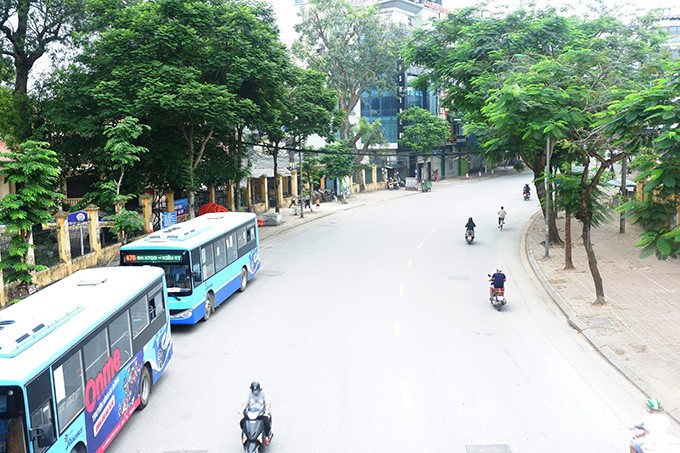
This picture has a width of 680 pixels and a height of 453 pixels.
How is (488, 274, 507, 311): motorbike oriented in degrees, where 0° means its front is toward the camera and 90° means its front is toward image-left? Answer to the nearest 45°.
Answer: approximately 180°

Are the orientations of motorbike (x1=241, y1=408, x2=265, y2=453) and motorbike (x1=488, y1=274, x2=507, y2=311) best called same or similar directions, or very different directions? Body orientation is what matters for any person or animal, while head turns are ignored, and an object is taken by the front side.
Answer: very different directions

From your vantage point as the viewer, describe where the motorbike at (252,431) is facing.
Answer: facing the viewer

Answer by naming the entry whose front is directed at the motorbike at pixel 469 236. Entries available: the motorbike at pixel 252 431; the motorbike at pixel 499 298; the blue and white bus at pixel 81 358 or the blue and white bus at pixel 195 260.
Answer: the motorbike at pixel 499 298

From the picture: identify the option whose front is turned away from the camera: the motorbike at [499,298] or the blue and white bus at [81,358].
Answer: the motorbike

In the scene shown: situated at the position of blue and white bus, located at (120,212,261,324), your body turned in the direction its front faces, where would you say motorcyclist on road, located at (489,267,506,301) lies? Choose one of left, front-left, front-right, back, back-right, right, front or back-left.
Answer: back-left

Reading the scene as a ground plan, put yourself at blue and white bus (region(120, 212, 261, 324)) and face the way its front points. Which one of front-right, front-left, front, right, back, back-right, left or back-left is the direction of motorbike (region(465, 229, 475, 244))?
back

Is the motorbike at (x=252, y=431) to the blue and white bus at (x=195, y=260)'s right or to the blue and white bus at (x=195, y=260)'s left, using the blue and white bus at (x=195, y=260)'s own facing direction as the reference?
on its left

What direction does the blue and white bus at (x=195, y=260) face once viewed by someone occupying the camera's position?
facing the viewer and to the left of the viewer

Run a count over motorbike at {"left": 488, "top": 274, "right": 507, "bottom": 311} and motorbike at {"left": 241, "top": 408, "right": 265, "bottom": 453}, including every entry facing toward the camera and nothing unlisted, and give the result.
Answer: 1

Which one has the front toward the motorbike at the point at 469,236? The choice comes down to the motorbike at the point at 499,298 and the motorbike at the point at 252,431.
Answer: the motorbike at the point at 499,298

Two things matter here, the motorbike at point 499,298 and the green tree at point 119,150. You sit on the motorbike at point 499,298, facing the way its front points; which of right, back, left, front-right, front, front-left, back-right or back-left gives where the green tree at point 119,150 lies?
left

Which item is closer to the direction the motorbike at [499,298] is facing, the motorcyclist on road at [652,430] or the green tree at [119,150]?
the green tree

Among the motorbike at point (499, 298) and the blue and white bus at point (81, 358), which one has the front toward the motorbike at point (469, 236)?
the motorbike at point (499, 298)

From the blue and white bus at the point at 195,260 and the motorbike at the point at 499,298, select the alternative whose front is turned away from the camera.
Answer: the motorbike

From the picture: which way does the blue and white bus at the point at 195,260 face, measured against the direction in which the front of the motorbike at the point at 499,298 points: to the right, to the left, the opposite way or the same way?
the opposite way

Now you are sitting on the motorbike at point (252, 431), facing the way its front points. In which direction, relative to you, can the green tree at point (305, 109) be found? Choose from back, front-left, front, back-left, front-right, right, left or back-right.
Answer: back

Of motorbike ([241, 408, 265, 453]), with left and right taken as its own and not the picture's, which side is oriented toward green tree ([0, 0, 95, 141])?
back

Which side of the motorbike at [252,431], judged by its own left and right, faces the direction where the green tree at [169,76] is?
back

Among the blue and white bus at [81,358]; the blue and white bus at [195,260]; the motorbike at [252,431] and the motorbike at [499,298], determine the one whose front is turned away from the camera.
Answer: the motorbike at [499,298]
